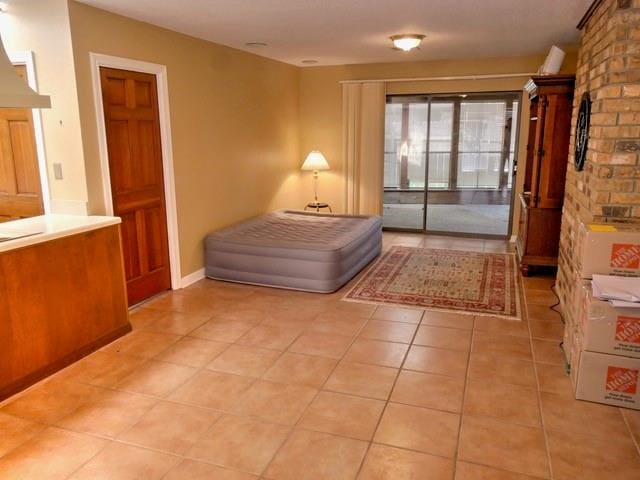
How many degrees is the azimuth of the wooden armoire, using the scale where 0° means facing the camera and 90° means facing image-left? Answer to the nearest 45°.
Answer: approximately 90°

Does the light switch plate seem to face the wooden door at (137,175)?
no

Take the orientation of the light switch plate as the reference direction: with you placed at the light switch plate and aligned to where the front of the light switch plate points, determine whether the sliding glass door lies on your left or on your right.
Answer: on your left

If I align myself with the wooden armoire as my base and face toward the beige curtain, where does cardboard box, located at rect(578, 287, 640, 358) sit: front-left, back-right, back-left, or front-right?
back-left

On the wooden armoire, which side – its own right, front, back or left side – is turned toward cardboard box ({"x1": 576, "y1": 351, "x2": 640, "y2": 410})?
left

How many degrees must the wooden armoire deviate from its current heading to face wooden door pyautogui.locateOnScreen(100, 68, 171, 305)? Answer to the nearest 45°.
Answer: approximately 45° to its left

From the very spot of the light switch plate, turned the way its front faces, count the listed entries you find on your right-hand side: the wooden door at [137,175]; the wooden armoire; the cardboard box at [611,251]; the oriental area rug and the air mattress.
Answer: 0

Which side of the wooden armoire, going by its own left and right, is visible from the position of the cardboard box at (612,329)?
left

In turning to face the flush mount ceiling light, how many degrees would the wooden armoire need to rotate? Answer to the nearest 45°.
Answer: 0° — it already faces it

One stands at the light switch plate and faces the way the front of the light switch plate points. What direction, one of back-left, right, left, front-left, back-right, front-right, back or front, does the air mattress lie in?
left

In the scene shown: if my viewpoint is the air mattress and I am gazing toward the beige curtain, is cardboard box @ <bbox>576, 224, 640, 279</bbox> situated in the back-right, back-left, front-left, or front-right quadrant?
back-right

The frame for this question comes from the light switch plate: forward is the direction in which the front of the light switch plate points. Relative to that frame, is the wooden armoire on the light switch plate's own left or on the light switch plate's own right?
on the light switch plate's own left

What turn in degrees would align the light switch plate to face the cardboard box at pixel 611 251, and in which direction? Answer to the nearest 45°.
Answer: approximately 45° to its left

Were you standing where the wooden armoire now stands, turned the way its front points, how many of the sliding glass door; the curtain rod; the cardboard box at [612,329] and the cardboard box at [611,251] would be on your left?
2

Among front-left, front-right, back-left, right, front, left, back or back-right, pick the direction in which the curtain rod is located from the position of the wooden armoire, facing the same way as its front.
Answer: front-right

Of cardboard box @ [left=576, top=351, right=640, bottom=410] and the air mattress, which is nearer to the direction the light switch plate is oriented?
the cardboard box

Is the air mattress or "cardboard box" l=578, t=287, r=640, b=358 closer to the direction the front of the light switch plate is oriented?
the cardboard box
